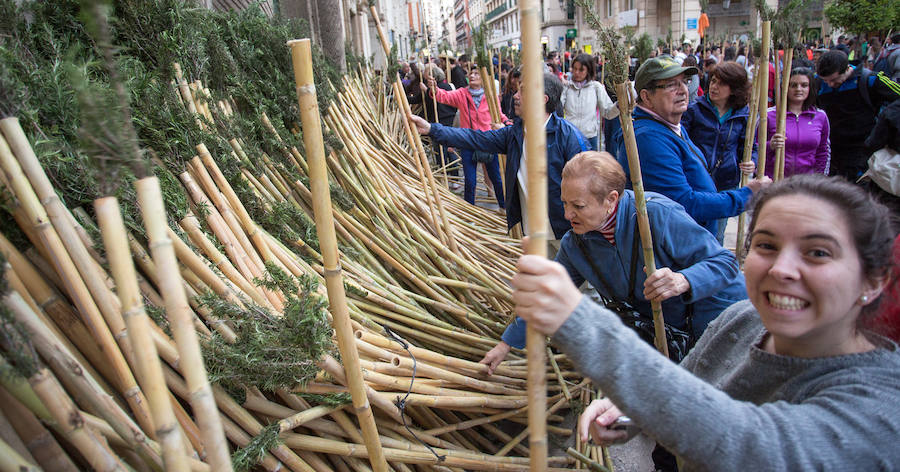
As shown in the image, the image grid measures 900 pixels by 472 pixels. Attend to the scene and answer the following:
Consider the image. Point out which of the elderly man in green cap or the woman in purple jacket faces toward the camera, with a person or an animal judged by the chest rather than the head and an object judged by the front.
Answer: the woman in purple jacket

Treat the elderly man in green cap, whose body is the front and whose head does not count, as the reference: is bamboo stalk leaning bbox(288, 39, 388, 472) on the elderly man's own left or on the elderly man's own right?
on the elderly man's own right

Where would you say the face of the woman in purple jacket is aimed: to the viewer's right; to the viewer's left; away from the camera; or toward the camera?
toward the camera

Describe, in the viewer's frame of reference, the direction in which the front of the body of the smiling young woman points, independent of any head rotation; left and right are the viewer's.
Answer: facing the viewer and to the left of the viewer

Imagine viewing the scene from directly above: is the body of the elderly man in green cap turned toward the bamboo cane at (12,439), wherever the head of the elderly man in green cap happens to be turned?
no

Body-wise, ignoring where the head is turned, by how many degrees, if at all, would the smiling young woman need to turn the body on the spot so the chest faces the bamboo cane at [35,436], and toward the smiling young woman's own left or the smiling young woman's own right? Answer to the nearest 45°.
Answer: approximately 45° to the smiling young woman's own right

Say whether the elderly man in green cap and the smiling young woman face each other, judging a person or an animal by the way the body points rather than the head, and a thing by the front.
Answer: no

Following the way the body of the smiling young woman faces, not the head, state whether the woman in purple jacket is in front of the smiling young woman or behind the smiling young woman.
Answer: behind

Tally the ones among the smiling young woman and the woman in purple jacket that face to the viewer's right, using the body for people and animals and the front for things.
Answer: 0

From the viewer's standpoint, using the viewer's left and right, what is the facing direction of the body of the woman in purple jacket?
facing the viewer

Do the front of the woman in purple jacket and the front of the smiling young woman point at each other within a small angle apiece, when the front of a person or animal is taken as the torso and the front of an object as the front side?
no

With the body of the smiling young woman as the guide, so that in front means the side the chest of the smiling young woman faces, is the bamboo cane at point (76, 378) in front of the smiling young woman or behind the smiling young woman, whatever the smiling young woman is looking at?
in front

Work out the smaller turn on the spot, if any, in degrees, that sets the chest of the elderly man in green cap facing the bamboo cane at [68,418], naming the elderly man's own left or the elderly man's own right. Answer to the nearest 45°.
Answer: approximately 90° to the elderly man's own right

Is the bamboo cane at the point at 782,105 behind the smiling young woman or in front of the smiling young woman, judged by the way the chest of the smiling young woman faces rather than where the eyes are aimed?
behind
